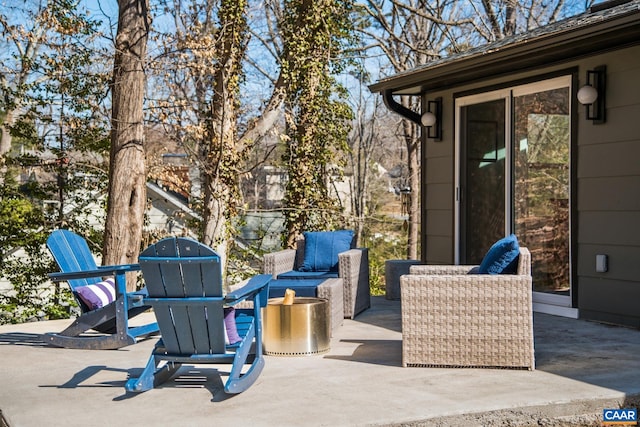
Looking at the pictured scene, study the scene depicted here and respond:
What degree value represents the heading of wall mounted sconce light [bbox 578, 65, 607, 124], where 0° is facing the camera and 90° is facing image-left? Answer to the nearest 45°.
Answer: approximately 45°

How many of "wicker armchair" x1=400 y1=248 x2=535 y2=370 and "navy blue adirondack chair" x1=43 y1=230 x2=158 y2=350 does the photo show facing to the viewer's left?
1

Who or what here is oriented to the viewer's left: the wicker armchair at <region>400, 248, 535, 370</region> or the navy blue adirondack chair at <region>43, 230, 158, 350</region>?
the wicker armchair

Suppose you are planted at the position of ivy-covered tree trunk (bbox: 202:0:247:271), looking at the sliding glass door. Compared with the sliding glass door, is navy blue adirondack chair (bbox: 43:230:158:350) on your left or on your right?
right

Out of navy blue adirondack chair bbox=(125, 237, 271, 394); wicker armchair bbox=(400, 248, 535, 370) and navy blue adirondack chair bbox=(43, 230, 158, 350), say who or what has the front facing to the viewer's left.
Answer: the wicker armchair

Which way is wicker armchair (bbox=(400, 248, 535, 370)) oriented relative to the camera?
to the viewer's left

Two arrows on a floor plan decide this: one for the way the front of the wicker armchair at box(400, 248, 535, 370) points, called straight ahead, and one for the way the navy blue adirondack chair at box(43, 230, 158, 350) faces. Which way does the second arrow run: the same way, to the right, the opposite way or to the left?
the opposite way

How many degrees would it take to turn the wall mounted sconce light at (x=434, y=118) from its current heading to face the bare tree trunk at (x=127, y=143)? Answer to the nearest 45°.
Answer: approximately 45° to its right

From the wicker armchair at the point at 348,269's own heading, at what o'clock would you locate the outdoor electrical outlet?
The outdoor electrical outlet is roughly at 8 o'clock from the wicker armchair.
